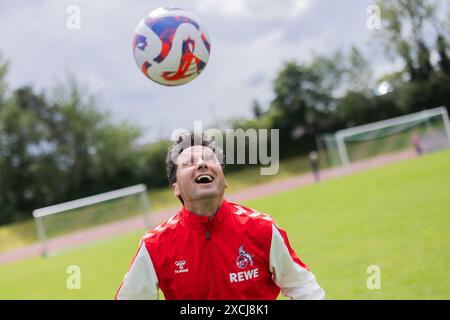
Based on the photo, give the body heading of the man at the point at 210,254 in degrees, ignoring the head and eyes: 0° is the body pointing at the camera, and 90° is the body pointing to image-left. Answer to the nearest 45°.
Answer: approximately 0°

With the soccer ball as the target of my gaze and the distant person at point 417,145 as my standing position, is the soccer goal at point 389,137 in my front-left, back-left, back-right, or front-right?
back-right

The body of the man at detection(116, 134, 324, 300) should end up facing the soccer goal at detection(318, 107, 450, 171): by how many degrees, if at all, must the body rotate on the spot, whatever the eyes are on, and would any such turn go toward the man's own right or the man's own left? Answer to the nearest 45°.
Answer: approximately 180°

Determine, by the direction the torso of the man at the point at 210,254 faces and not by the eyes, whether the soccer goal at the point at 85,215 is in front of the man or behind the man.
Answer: behind

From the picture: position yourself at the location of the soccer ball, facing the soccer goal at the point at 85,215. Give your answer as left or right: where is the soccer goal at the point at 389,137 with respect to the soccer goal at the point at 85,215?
right

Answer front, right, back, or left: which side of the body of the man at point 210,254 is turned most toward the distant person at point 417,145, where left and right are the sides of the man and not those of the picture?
back
